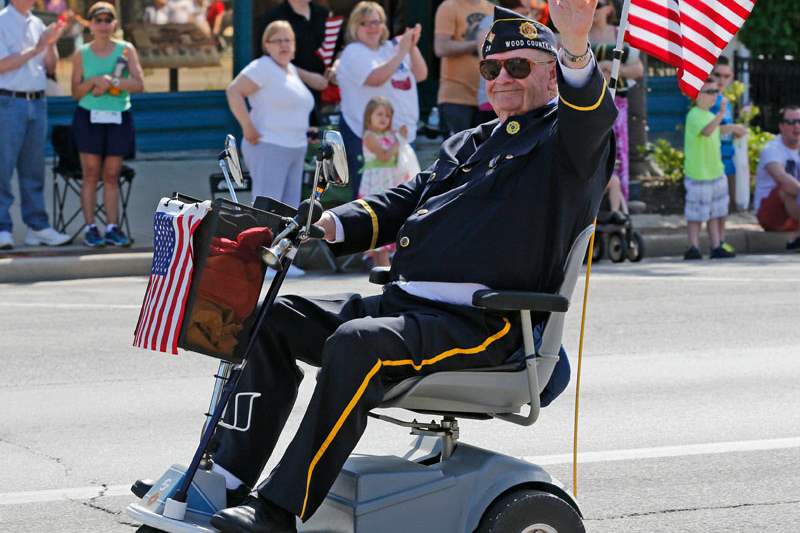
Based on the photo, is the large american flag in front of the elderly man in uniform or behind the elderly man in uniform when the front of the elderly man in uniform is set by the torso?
behind

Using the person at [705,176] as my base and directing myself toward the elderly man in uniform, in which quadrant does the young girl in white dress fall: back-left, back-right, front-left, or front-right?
front-right

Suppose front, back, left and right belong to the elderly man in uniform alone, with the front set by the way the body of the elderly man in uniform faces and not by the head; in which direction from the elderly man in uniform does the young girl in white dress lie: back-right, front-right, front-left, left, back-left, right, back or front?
back-right

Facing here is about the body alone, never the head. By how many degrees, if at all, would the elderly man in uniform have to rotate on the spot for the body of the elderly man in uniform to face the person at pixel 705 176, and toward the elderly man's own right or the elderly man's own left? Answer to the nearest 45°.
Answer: approximately 135° to the elderly man's own right

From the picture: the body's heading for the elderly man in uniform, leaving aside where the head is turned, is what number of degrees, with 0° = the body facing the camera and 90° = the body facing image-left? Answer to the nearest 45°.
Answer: approximately 45°

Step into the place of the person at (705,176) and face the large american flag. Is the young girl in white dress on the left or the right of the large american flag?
right
